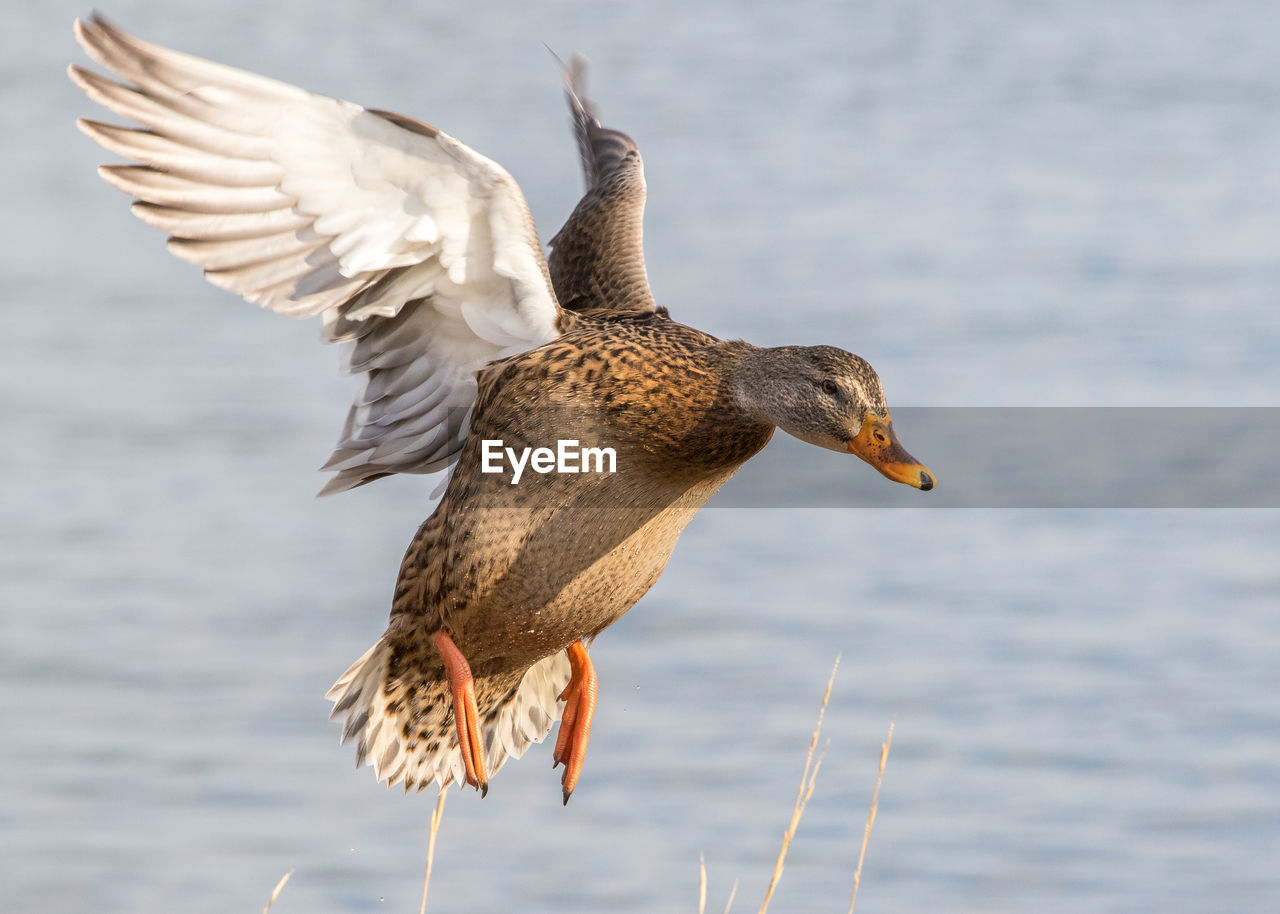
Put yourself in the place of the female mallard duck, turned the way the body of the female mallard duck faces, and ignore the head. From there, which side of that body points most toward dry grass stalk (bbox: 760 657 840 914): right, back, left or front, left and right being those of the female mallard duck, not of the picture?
front

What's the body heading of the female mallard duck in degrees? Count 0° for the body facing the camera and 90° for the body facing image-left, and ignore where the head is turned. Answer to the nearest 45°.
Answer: approximately 315°
